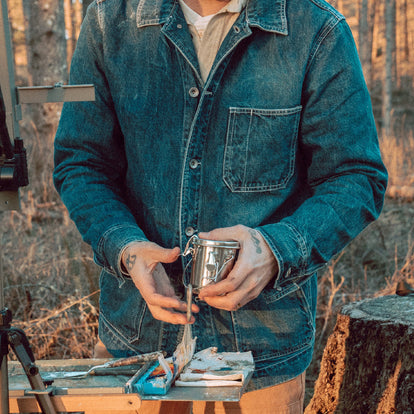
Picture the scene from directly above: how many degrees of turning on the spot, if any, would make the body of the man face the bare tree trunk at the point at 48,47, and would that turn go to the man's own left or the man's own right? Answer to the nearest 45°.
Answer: approximately 180°

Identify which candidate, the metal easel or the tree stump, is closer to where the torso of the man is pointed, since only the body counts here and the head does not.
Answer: the metal easel

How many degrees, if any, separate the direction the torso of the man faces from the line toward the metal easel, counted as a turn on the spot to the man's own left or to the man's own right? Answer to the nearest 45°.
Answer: approximately 45° to the man's own right

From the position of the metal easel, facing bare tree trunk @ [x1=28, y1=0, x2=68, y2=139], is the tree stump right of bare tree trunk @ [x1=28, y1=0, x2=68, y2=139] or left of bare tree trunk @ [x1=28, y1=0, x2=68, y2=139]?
right

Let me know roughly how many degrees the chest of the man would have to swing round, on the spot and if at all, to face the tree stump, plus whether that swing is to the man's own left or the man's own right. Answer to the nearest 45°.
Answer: approximately 135° to the man's own left

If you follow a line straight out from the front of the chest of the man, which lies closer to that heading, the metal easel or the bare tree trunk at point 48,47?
the metal easel

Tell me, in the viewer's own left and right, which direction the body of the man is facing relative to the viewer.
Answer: facing the viewer
